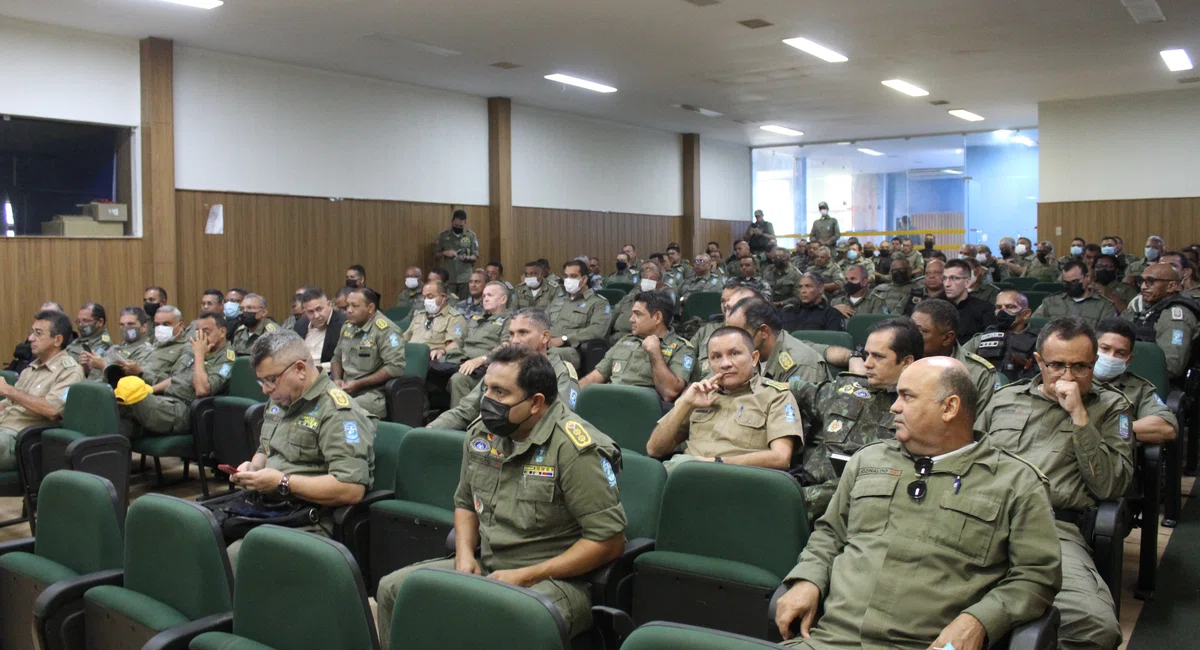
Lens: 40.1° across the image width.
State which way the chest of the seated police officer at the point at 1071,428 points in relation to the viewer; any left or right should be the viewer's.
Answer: facing the viewer

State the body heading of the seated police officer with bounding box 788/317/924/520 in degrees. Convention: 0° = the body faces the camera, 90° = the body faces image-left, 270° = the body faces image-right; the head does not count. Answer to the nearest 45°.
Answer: approximately 45°

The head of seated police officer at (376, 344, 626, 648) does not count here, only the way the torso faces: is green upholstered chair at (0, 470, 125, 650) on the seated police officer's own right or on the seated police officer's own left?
on the seated police officer's own right

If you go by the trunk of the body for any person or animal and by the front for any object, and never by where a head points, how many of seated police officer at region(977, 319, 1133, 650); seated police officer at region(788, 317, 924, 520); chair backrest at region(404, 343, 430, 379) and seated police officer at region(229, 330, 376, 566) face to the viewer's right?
0
